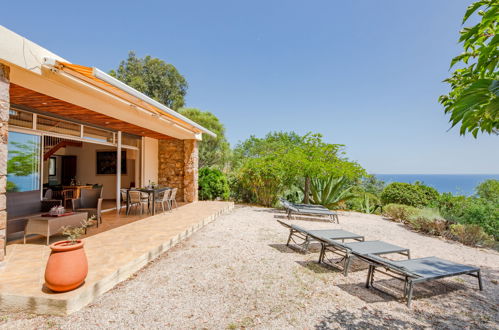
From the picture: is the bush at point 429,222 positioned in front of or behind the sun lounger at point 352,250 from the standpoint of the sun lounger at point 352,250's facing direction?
in front

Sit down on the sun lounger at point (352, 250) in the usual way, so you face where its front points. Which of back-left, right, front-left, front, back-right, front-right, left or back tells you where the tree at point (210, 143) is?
left

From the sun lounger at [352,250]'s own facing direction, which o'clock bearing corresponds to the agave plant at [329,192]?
The agave plant is roughly at 10 o'clock from the sun lounger.

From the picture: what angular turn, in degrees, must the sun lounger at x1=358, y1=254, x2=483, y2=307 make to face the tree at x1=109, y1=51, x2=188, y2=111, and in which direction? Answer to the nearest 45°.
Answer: approximately 90° to its left

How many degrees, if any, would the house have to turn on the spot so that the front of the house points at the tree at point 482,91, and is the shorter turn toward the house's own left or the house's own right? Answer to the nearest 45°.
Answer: approximately 45° to the house's own right

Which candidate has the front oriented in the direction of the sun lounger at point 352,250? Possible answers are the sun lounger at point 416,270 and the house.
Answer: the house

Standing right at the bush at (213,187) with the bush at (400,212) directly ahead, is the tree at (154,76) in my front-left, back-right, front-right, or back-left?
back-left

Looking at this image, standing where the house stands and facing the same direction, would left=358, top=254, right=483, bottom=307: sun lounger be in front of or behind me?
in front

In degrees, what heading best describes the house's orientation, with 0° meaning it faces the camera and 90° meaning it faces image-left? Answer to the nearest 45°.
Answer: approximately 315°

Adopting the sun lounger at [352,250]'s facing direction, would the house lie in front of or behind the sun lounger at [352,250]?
behind
